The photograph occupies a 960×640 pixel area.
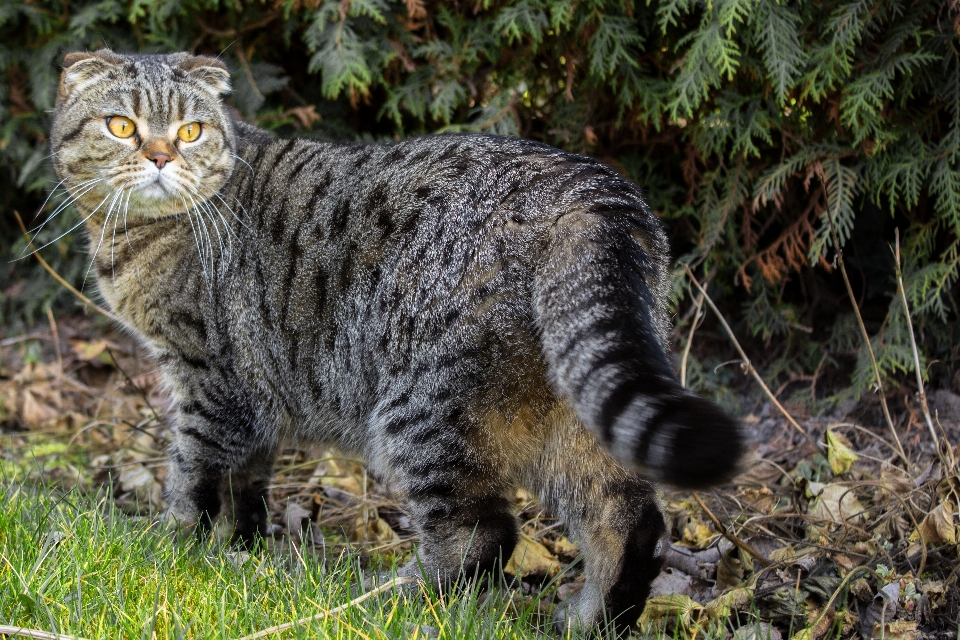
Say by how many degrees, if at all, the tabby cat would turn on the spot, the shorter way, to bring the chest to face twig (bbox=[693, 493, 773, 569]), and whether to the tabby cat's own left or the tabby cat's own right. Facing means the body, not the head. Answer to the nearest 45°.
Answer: approximately 135° to the tabby cat's own right

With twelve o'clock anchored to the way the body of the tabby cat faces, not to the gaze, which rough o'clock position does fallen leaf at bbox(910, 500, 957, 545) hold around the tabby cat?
The fallen leaf is roughly at 5 o'clock from the tabby cat.

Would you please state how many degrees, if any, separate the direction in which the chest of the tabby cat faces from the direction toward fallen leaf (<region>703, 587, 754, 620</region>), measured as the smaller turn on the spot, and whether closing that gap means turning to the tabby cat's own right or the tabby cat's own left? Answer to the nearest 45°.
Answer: approximately 180°

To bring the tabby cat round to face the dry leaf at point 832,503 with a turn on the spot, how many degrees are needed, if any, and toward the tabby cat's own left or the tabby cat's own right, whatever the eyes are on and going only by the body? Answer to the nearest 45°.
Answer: approximately 135° to the tabby cat's own right

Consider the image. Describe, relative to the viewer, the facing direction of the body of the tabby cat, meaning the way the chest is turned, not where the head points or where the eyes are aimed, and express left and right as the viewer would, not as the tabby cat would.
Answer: facing away from the viewer and to the left of the viewer
